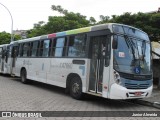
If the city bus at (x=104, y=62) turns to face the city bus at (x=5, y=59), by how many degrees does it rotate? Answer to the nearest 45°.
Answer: approximately 180°

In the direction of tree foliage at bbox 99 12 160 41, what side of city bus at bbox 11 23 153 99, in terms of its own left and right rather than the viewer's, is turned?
left

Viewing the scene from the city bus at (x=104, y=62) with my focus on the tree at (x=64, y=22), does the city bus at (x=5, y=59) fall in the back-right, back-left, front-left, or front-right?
front-left

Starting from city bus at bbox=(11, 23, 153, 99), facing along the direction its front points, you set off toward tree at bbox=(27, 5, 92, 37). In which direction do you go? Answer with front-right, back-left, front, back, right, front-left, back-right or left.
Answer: back-left

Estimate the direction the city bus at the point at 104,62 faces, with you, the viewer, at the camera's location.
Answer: facing the viewer and to the right of the viewer

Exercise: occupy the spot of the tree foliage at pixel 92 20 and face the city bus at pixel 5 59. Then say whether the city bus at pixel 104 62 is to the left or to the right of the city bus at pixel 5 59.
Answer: left

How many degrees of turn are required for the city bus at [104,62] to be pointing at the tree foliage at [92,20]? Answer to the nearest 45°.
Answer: approximately 135° to its left
